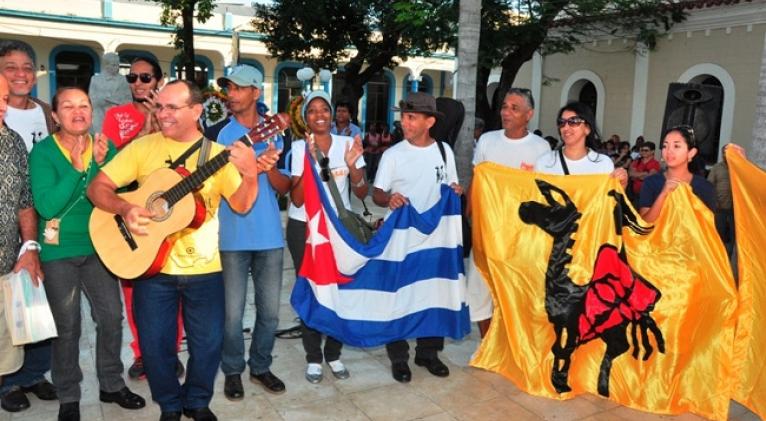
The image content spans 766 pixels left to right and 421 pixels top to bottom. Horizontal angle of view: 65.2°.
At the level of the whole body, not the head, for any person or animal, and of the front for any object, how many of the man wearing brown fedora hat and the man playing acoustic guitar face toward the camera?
2

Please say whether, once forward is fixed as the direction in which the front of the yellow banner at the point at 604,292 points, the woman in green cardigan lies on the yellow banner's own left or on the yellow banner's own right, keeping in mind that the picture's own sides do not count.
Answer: on the yellow banner's own right

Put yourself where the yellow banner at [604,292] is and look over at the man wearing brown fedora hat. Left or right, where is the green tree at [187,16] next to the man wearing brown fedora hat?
right

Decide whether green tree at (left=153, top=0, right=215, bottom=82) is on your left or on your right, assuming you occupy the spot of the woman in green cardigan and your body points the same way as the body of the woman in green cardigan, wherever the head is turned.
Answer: on your left

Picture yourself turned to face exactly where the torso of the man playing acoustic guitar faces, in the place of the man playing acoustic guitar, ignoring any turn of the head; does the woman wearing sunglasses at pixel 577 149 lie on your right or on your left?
on your left

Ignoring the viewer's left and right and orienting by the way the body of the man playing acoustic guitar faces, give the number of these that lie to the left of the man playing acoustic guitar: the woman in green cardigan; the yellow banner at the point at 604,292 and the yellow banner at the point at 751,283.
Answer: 2

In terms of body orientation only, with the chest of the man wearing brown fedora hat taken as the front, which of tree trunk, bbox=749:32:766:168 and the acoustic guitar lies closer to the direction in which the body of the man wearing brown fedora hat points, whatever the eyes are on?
the acoustic guitar

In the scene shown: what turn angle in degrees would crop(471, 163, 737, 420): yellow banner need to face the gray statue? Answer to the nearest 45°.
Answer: approximately 90° to its right

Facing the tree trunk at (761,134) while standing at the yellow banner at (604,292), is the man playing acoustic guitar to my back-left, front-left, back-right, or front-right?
back-left

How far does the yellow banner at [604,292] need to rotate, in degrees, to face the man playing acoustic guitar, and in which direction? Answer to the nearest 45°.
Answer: approximately 45° to its right
